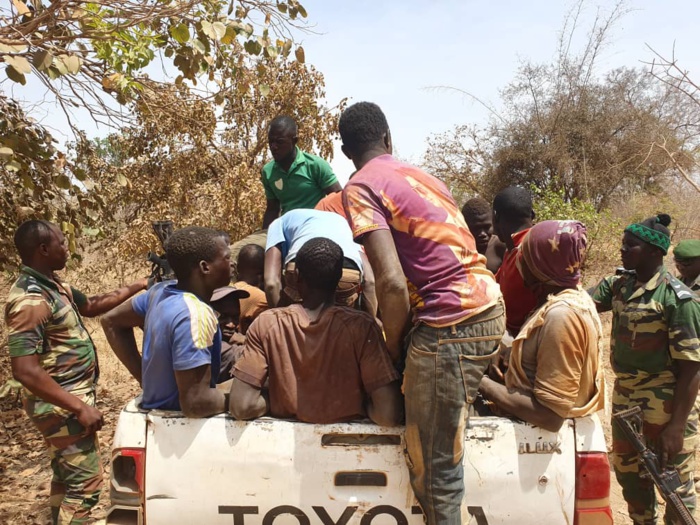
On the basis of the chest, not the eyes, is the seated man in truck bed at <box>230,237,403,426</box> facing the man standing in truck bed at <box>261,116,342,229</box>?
yes

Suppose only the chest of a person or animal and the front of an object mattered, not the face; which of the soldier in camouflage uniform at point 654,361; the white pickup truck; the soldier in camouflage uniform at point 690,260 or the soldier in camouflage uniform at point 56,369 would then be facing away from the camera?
the white pickup truck

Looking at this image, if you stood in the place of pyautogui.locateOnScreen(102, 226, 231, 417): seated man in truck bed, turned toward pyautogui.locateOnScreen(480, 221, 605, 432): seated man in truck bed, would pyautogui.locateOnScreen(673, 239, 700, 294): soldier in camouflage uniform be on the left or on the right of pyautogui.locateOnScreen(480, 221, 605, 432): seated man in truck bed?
left

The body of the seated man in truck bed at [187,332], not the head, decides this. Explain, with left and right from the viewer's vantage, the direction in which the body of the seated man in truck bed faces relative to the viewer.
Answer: facing away from the viewer and to the right of the viewer

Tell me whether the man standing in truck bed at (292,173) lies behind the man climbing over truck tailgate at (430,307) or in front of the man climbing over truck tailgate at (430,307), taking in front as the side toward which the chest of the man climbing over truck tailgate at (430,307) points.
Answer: in front

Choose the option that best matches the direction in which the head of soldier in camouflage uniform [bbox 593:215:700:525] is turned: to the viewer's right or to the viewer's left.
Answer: to the viewer's left

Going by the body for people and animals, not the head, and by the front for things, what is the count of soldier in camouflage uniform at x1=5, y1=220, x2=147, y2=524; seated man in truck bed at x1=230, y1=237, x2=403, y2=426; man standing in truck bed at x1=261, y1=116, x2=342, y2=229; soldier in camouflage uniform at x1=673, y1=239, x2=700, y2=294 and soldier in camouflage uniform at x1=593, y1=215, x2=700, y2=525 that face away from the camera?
1

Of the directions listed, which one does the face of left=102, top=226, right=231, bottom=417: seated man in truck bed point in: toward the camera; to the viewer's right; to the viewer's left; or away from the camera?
to the viewer's right

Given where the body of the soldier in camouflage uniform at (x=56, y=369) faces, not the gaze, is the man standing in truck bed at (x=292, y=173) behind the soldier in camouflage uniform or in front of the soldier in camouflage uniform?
in front

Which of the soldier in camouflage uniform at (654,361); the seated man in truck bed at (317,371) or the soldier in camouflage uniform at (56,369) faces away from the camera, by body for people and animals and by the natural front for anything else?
the seated man in truck bed

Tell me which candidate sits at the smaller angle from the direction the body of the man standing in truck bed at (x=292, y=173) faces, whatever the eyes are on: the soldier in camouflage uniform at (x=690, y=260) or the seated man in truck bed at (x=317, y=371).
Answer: the seated man in truck bed

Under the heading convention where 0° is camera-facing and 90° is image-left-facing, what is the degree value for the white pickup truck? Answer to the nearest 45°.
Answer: approximately 180°

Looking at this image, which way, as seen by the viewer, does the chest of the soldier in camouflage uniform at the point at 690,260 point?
to the viewer's left

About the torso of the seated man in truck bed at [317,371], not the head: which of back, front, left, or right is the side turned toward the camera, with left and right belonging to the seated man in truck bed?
back

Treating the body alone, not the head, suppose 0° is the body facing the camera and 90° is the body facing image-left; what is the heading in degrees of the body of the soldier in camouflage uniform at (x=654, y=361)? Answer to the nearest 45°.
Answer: approximately 45°
